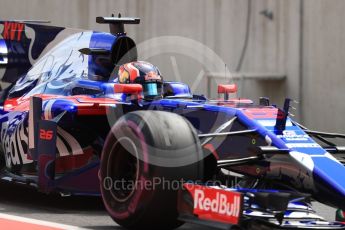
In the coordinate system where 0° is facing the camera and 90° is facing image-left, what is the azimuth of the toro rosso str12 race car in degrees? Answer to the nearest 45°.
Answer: approximately 315°
